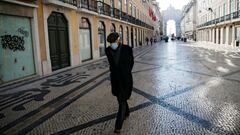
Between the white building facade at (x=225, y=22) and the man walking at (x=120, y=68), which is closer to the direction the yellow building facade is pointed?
the man walking

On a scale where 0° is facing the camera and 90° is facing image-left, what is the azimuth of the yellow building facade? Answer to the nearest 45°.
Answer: approximately 315°

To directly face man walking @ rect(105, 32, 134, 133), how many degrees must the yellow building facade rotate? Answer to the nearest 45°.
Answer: approximately 45° to its right

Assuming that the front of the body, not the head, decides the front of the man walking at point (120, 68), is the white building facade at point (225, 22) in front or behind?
behind

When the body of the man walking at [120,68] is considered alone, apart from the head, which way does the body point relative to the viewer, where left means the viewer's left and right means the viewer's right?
facing the viewer and to the left of the viewer

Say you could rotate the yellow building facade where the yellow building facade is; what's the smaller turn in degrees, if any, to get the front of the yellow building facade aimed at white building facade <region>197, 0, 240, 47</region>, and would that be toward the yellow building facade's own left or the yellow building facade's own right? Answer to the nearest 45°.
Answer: approximately 90° to the yellow building facade's own left

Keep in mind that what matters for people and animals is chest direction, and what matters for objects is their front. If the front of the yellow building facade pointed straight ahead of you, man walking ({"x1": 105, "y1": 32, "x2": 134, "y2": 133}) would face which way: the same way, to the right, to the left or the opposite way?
to the right

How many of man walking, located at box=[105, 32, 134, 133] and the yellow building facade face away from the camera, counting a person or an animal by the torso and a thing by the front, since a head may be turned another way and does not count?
0
